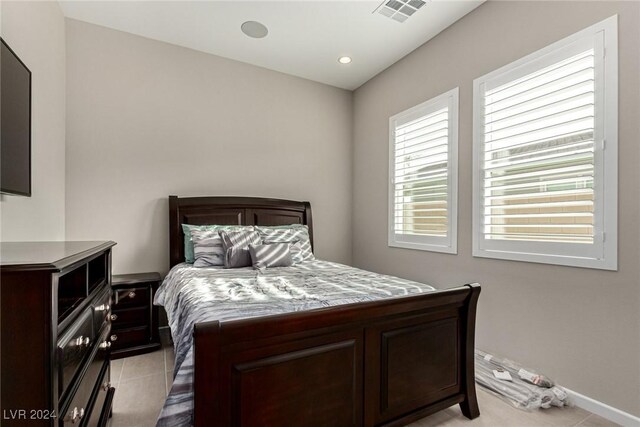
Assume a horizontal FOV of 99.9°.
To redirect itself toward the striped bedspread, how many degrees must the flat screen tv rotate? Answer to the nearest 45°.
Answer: approximately 45° to its right

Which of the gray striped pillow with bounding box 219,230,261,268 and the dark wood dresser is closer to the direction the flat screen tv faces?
the gray striped pillow

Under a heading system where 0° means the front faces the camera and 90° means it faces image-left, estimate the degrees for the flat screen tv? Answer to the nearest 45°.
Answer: approximately 270°
